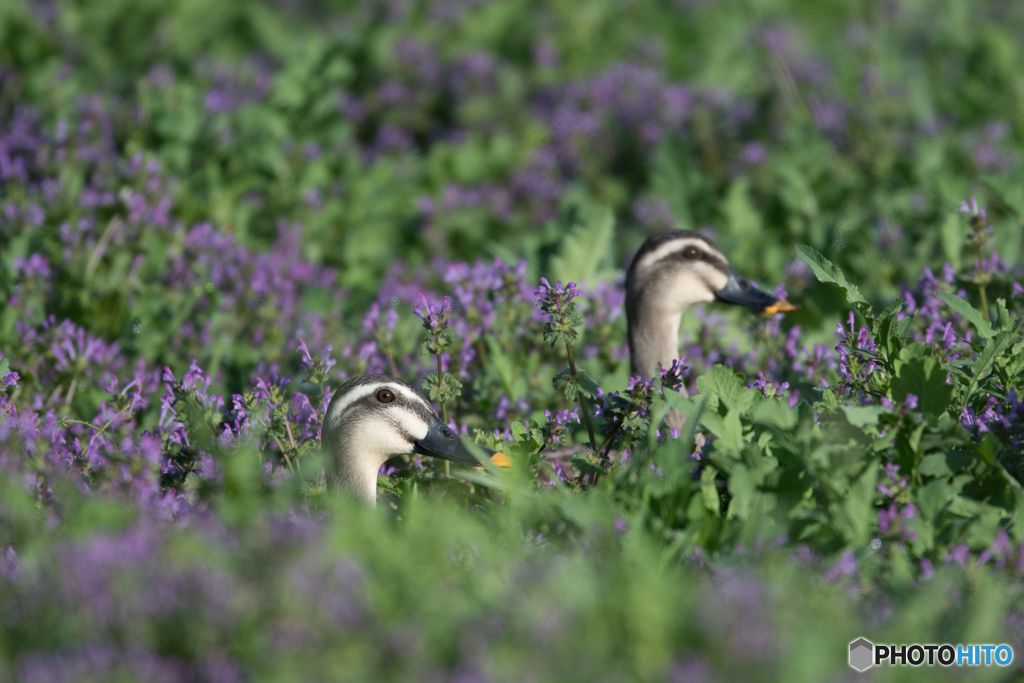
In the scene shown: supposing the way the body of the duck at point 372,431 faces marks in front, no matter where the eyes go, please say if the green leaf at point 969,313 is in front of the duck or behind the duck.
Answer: in front

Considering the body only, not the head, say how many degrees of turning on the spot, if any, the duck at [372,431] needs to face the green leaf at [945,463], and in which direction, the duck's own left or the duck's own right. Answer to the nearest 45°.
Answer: approximately 45° to the duck's own right

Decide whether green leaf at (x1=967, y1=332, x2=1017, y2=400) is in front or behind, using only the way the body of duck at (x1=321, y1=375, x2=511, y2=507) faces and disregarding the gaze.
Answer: in front

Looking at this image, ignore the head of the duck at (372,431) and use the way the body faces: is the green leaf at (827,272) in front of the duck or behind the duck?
in front

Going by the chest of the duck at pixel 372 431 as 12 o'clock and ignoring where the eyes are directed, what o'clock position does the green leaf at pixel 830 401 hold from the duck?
The green leaf is roughly at 1 o'clock from the duck.

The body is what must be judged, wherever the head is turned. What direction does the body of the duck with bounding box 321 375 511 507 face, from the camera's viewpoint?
to the viewer's right

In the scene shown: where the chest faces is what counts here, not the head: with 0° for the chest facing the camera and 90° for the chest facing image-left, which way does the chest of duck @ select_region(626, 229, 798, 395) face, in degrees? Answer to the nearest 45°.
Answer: approximately 270°
